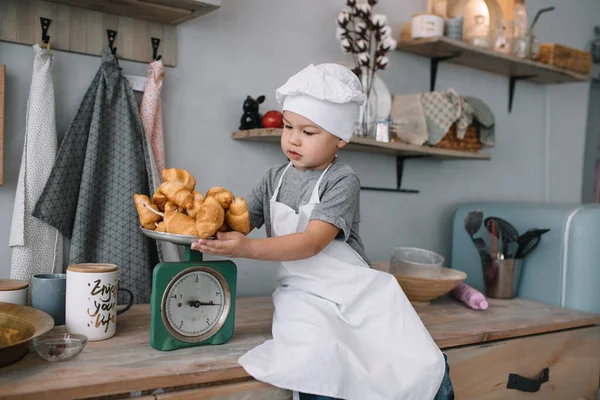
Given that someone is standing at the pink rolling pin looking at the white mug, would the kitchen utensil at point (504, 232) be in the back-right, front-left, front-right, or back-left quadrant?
back-right

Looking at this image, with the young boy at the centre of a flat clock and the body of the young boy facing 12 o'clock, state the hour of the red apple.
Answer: The red apple is roughly at 4 o'clock from the young boy.

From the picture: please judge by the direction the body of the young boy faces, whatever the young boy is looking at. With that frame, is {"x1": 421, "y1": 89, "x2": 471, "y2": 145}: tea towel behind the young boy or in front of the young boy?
behind

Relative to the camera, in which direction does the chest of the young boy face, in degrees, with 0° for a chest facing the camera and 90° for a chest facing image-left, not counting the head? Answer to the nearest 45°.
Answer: approximately 45°

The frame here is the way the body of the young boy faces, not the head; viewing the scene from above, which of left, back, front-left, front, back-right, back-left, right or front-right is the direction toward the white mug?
front-right

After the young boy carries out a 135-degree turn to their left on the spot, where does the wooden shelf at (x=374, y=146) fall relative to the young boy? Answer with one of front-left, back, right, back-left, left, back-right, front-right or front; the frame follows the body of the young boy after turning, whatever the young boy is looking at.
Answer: left

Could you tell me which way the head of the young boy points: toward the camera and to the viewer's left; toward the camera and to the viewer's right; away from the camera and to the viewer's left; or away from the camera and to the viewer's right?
toward the camera and to the viewer's left

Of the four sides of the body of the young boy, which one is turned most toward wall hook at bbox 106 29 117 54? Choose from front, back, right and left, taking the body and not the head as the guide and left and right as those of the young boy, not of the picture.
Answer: right

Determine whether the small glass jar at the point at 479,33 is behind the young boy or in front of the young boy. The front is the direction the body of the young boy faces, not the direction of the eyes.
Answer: behind
